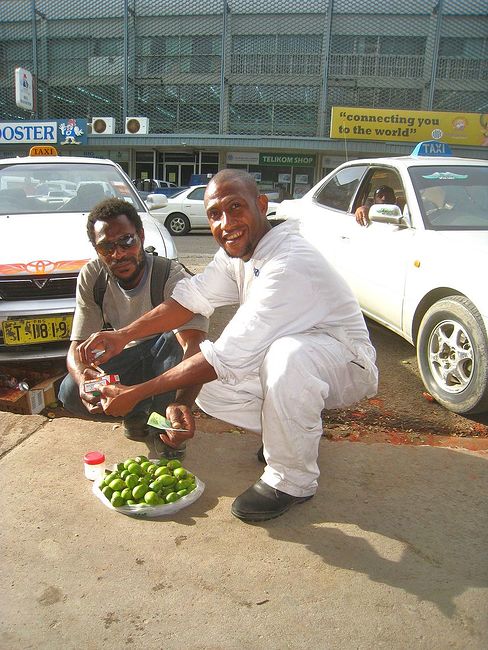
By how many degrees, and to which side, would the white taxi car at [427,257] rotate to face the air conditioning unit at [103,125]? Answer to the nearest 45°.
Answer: approximately 180°

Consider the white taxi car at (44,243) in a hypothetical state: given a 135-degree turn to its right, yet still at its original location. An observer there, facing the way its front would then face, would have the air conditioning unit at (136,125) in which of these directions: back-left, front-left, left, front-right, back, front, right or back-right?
front-right

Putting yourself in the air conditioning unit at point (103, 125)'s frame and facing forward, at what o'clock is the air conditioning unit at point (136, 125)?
the air conditioning unit at point (136, 125) is roughly at 10 o'clock from the air conditioning unit at point (103, 125).

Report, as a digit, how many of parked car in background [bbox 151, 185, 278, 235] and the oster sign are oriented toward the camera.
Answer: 1

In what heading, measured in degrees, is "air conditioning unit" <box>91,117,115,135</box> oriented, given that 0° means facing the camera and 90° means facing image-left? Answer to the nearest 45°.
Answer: approximately 0°

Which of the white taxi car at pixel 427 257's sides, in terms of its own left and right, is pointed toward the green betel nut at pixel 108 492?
right

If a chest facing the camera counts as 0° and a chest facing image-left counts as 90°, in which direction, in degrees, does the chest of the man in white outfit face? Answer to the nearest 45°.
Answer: approximately 45°

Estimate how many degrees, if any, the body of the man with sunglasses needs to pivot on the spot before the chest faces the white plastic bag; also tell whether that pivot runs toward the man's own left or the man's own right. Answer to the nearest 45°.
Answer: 0° — they already face it

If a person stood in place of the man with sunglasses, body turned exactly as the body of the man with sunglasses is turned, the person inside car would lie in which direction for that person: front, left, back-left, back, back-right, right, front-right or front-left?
back-left

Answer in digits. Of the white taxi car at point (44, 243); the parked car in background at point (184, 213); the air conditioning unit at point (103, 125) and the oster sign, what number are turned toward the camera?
3
